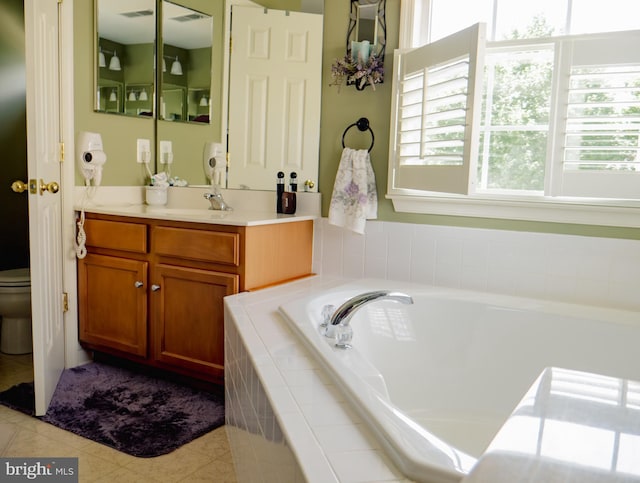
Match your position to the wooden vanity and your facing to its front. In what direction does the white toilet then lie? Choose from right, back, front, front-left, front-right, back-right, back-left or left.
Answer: right

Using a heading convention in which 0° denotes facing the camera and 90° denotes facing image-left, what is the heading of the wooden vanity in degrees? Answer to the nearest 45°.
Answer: approximately 45°

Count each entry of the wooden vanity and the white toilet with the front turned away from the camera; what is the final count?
0

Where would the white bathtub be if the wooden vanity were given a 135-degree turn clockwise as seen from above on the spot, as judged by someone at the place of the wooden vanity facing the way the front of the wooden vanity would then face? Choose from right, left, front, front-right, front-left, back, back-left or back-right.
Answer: back-right

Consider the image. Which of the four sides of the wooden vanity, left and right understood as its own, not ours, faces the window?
left
